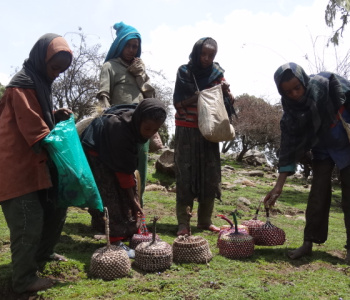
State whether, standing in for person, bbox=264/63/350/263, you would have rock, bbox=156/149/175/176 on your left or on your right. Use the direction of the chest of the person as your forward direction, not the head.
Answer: on your right

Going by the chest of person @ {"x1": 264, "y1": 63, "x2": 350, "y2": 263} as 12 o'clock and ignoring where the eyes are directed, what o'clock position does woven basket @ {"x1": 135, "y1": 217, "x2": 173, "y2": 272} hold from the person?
The woven basket is roughly at 12 o'clock from the person.

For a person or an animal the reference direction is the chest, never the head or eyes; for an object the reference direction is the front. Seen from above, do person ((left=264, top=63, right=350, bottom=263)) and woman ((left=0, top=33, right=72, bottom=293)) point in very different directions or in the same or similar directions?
very different directions

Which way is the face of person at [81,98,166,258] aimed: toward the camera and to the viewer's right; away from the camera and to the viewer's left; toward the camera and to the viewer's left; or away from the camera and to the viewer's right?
toward the camera and to the viewer's right

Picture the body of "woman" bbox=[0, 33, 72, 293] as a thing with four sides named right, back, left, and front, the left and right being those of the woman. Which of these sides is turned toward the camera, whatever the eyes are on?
right

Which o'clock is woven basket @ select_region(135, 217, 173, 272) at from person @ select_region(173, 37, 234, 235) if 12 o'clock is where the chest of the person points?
The woven basket is roughly at 2 o'clock from the person.

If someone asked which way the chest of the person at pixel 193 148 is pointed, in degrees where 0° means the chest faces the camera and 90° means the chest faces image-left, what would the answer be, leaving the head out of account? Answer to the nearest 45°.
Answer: approximately 315°

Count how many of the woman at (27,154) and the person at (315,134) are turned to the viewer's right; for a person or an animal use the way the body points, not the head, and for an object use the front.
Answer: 1

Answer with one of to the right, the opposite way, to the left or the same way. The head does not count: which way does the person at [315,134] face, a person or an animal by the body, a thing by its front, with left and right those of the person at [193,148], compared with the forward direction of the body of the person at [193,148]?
to the right
